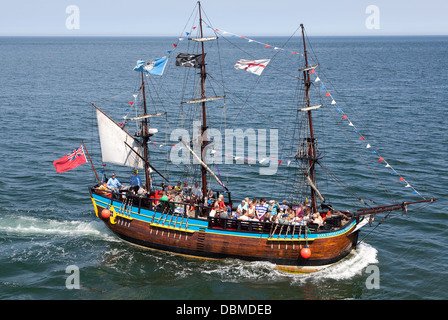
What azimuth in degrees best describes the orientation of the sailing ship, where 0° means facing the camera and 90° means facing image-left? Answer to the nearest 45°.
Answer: approximately 315°
